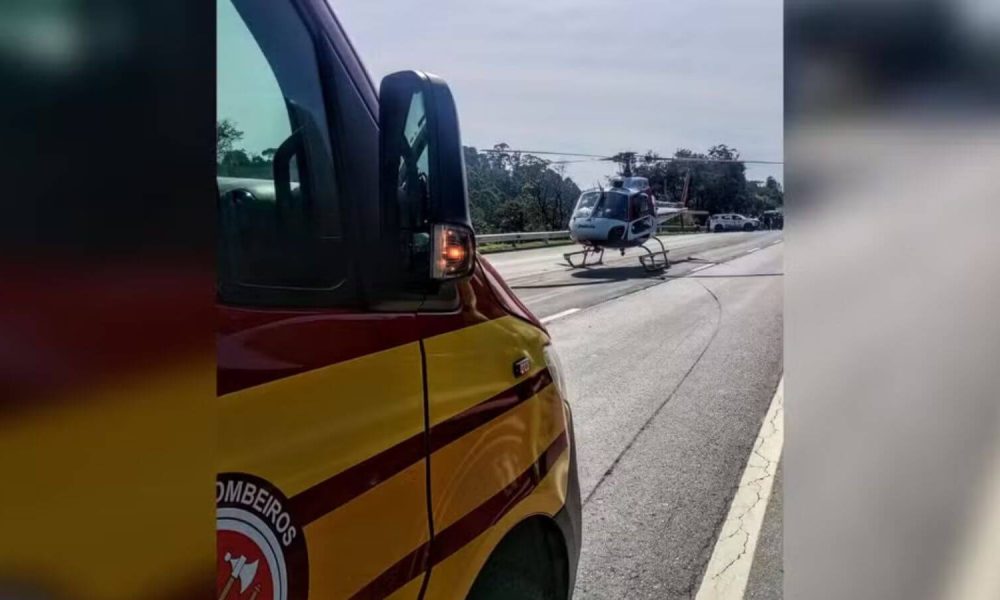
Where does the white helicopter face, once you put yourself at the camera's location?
facing the viewer and to the left of the viewer

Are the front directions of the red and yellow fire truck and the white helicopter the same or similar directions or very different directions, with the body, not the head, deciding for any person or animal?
very different directions

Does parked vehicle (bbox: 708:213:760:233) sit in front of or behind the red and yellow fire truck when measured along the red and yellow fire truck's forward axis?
in front

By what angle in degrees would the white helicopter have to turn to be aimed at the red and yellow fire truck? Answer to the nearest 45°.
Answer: approximately 45° to its left

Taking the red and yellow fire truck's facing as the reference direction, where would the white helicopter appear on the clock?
The white helicopter is roughly at 11 o'clock from the red and yellow fire truck.

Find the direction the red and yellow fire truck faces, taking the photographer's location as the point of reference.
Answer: facing away from the viewer and to the right of the viewer
